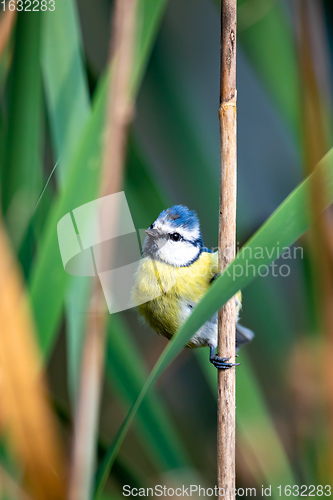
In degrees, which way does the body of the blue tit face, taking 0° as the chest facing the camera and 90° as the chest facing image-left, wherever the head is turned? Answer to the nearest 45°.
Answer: approximately 45°
